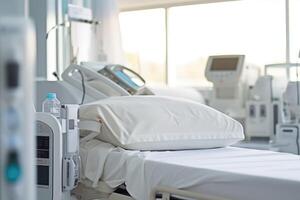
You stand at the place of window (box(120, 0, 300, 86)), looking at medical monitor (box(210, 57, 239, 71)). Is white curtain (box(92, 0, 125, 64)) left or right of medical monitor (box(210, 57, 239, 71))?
right

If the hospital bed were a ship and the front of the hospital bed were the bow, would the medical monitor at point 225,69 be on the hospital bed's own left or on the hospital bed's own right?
on the hospital bed's own left

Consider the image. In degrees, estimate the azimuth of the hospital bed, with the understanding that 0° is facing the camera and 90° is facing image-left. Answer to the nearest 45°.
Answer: approximately 315°

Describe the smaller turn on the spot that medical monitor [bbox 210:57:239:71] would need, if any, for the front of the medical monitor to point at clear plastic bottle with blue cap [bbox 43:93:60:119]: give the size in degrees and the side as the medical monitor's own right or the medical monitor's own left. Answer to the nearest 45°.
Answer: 0° — it already faces it

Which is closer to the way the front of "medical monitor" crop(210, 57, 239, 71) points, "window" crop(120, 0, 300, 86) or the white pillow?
the white pillow

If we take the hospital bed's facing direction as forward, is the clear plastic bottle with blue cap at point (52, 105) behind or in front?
behind

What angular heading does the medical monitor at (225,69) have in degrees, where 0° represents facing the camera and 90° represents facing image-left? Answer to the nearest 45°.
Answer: approximately 0°

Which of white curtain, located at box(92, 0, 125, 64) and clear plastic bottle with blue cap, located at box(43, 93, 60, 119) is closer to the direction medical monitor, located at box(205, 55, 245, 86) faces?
the clear plastic bottle with blue cap
